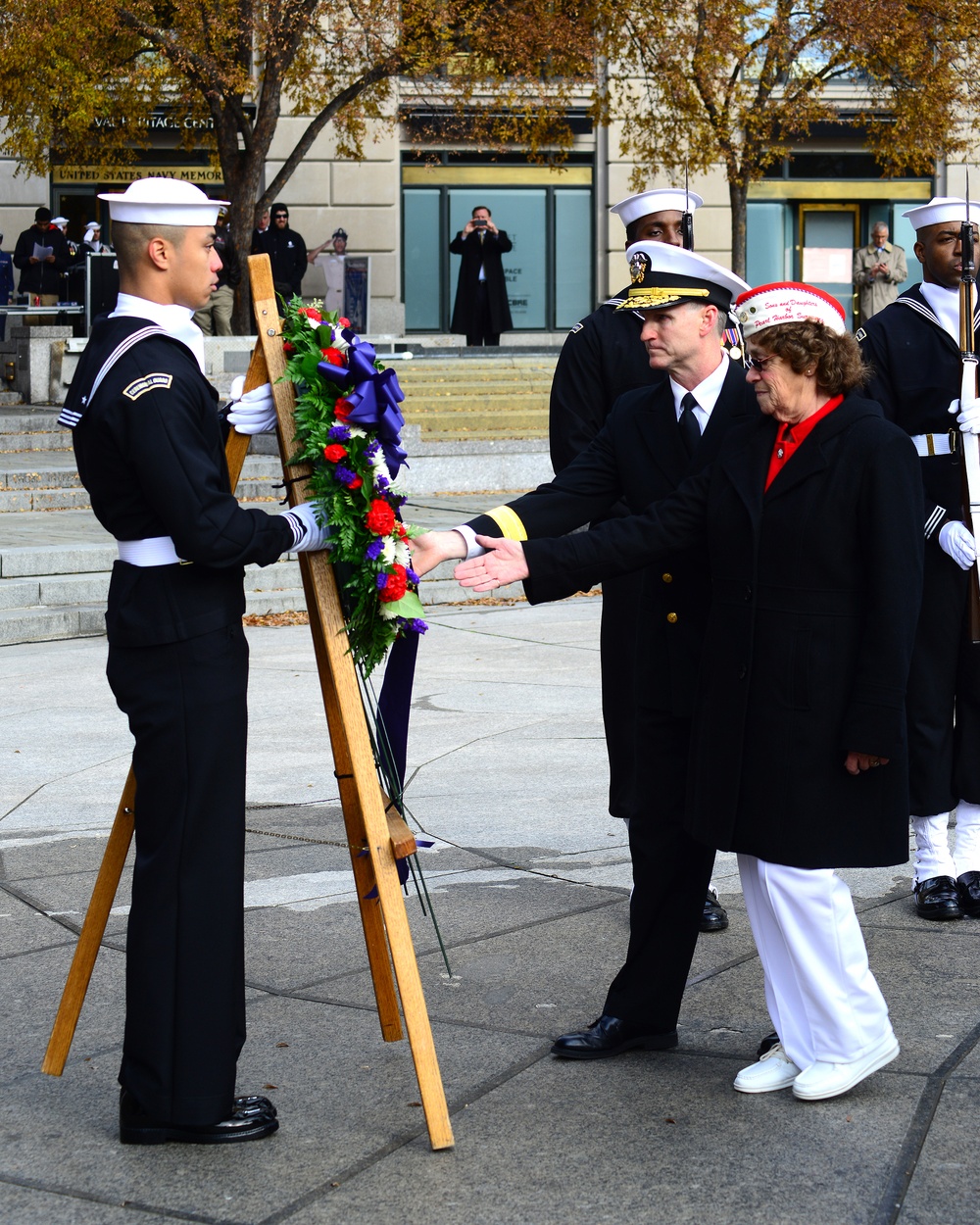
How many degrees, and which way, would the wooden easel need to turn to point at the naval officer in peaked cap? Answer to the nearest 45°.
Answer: approximately 45° to its left

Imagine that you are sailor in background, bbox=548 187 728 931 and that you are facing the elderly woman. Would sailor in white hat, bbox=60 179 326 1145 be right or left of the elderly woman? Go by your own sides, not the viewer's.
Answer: right

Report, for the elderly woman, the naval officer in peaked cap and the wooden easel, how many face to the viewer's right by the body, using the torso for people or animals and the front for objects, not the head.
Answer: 1

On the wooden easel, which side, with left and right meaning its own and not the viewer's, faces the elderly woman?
front

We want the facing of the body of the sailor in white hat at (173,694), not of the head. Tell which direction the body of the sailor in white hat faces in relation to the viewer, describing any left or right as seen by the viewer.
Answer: facing to the right of the viewer

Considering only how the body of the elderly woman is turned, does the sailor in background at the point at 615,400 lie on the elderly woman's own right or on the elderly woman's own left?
on the elderly woman's own right

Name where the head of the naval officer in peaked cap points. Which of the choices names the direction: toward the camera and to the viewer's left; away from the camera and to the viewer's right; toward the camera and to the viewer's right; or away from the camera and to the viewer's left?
toward the camera and to the viewer's left

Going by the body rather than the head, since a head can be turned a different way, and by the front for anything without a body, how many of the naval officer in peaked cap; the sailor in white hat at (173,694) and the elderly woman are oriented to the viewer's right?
1

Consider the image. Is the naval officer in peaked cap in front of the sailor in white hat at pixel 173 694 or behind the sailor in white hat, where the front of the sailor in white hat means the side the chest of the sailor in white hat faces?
in front

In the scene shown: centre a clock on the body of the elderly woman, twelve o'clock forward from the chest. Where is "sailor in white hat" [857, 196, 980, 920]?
The sailor in white hat is roughly at 5 o'clock from the elderly woman.

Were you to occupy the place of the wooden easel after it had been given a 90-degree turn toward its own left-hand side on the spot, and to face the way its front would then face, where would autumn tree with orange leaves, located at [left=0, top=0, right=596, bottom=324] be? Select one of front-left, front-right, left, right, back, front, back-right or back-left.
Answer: front

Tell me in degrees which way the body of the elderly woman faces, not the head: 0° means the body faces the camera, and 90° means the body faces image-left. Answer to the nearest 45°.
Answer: approximately 45°

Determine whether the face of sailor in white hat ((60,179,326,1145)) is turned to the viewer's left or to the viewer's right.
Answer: to the viewer's right

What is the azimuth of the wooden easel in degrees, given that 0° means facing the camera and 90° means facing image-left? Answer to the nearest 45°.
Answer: approximately 270°

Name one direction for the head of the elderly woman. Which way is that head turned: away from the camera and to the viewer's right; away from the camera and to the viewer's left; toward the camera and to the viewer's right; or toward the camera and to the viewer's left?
toward the camera and to the viewer's left
